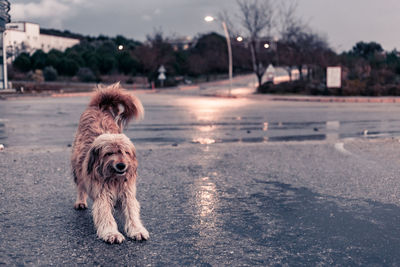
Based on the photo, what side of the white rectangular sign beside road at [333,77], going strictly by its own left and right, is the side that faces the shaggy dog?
front

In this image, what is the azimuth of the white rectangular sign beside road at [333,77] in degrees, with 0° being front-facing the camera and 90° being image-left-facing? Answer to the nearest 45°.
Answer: approximately 0°
